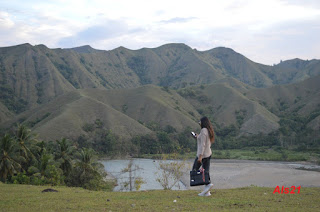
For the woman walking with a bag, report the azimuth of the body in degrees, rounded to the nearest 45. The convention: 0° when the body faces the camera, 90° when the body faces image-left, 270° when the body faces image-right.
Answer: approximately 90°

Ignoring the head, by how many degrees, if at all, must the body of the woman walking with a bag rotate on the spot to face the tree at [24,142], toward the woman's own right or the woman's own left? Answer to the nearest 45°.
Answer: approximately 45° to the woman's own right

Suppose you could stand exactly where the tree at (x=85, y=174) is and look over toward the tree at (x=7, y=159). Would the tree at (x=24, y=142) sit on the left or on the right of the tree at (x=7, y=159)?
right

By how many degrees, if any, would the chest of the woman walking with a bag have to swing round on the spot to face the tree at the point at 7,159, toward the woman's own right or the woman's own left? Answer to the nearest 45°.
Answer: approximately 45° to the woman's own right
